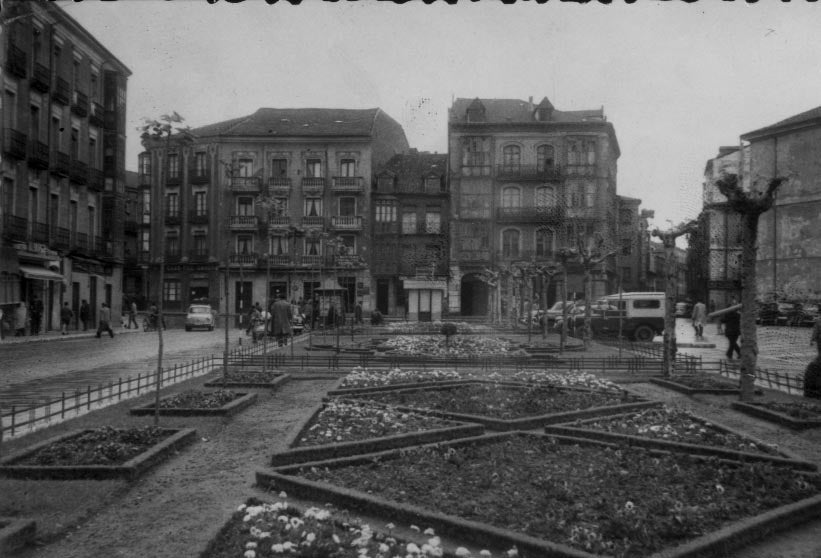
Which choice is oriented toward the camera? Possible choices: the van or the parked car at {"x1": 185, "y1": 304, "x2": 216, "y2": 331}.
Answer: the parked car

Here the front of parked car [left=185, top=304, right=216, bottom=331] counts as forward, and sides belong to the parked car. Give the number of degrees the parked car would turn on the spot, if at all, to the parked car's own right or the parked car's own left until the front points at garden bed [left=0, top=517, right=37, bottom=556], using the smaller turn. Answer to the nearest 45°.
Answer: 0° — it already faces it

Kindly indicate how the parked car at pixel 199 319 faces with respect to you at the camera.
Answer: facing the viewer

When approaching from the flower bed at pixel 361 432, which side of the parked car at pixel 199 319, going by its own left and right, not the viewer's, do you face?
front

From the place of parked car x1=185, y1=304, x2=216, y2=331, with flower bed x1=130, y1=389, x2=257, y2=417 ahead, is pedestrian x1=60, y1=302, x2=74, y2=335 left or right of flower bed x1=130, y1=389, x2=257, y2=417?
right

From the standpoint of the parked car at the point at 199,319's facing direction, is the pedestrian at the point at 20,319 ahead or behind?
ahead

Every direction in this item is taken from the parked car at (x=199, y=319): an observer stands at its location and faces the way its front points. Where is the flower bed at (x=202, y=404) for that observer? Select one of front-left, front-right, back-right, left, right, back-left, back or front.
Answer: front

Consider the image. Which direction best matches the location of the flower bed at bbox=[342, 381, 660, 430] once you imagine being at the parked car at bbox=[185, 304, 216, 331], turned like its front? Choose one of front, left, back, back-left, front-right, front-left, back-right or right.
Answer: front
